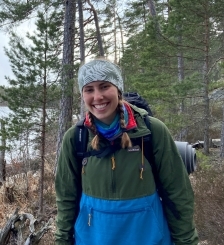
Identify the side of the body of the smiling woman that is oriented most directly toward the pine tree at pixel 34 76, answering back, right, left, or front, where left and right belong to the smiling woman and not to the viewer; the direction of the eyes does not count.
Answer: back

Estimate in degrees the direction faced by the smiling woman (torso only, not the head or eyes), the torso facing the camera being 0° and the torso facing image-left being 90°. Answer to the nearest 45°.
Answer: approximately 0°

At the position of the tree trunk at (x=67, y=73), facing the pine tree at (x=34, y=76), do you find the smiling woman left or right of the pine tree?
left

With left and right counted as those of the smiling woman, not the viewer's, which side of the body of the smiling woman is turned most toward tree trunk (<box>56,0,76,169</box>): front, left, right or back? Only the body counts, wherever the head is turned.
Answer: back
